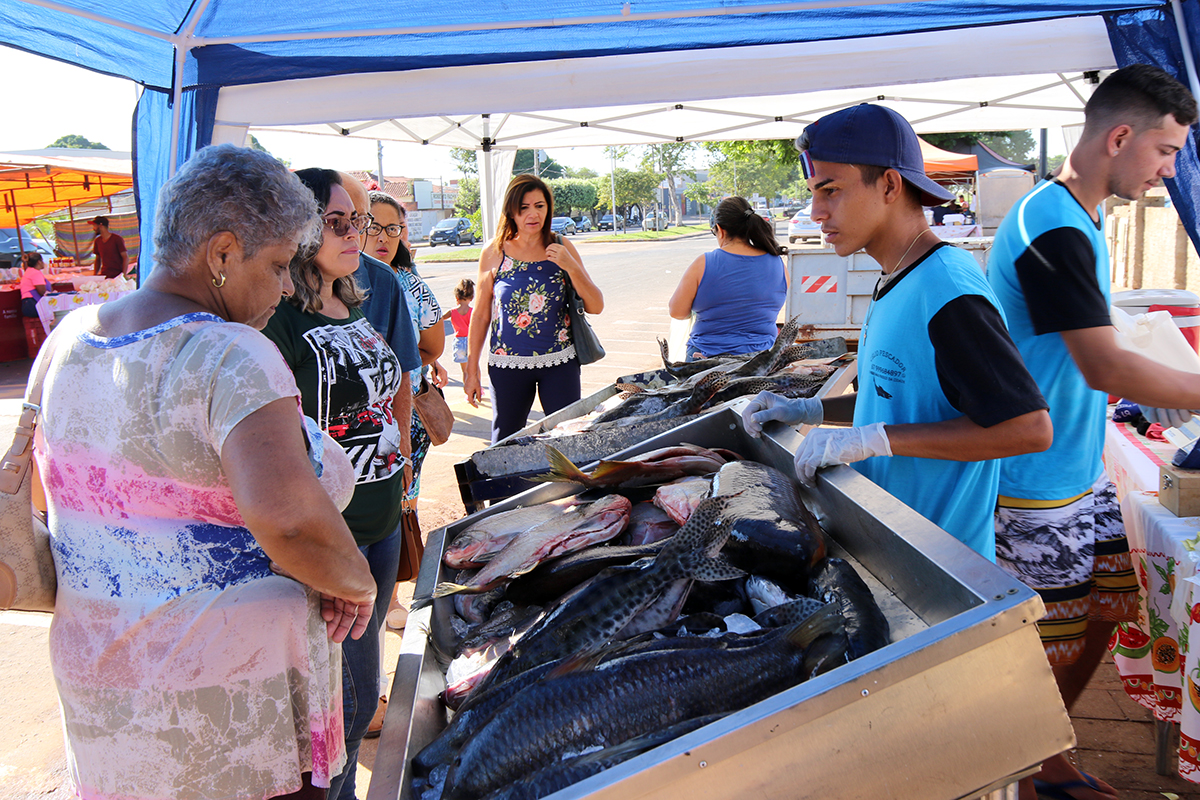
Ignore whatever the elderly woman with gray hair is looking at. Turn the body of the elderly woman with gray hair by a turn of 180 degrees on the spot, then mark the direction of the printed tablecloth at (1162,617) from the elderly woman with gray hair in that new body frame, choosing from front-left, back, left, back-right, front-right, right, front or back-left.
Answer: back-left

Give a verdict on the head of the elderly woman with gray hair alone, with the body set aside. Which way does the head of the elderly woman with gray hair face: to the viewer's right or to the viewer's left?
to the viewer's right

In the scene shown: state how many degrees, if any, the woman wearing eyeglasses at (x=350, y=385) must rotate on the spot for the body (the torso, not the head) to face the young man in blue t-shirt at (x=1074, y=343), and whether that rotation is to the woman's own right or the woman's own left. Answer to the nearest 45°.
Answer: approximately 45° to the woman's own left

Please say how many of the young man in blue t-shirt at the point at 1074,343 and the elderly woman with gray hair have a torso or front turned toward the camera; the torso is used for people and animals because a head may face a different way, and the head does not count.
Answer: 0

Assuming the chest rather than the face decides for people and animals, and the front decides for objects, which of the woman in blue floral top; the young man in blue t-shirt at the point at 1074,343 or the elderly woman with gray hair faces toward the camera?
the woman in blue floral top

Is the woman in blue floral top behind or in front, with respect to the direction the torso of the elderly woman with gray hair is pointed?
in front

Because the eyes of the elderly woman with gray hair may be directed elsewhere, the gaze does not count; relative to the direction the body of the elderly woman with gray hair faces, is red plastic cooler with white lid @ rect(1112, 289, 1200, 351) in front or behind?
in front

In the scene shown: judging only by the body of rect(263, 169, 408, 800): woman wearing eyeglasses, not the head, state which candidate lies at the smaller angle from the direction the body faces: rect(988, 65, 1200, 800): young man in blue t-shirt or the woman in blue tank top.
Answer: the young man in blue t-shirt

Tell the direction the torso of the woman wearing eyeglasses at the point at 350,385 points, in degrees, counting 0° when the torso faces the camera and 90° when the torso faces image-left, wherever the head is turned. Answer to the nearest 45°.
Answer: approximately 315°

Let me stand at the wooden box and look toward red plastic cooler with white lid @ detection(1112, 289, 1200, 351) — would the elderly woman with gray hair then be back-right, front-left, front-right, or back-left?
back-left

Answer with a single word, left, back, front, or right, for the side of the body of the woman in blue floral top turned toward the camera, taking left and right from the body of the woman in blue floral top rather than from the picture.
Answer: front
